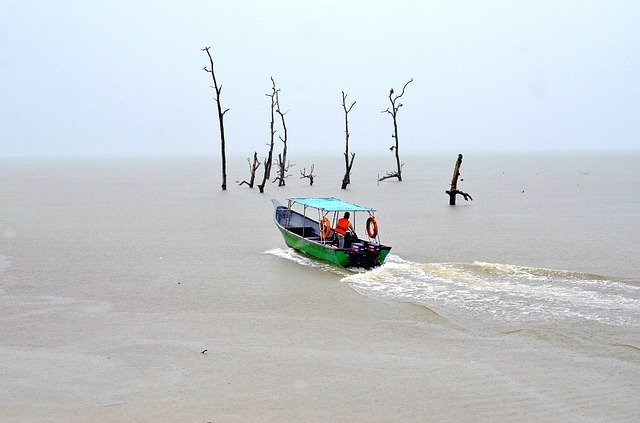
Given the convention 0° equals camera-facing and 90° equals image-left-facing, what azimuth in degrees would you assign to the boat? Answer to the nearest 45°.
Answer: approximately 135°
